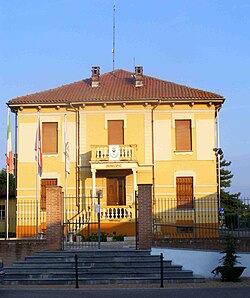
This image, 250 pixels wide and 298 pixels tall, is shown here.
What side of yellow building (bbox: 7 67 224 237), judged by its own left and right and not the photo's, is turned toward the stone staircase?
front

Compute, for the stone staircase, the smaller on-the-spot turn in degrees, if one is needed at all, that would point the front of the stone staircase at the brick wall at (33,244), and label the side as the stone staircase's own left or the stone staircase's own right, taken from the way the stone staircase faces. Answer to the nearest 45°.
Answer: approximately 135° to the stone staircase's own right

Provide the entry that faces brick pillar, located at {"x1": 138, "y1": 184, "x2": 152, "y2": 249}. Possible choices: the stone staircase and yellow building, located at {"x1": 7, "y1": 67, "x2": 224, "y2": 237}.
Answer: the yellow building

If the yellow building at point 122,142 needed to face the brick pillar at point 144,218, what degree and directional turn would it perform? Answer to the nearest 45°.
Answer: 0° — it already faces it

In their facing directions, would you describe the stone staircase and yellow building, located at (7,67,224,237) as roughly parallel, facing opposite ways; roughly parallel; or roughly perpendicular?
roughly parallel

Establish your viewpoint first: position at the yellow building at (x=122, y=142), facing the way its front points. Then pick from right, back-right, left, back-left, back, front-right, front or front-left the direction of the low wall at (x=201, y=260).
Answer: front

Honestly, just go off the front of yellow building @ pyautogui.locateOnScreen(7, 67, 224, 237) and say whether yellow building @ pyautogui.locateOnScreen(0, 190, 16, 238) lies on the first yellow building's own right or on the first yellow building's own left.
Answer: on the first yellow building's own right

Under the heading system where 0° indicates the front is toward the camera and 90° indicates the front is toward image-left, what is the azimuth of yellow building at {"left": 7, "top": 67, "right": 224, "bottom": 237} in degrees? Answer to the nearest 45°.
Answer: approximately 0°

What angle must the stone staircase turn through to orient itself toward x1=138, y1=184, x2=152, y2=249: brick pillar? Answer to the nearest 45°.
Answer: approximately 135° to its left

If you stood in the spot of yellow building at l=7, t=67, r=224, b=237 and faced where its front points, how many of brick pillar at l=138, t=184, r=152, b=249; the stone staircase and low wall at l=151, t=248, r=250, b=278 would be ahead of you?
3

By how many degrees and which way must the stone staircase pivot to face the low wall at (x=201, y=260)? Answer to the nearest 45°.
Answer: approximately 90° to its left

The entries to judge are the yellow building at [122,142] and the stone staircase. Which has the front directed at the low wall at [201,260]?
the yellow building

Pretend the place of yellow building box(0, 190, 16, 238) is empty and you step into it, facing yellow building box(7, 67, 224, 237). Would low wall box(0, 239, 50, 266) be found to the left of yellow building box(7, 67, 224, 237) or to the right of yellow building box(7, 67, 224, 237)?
right

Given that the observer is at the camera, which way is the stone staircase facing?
facing the viewer
